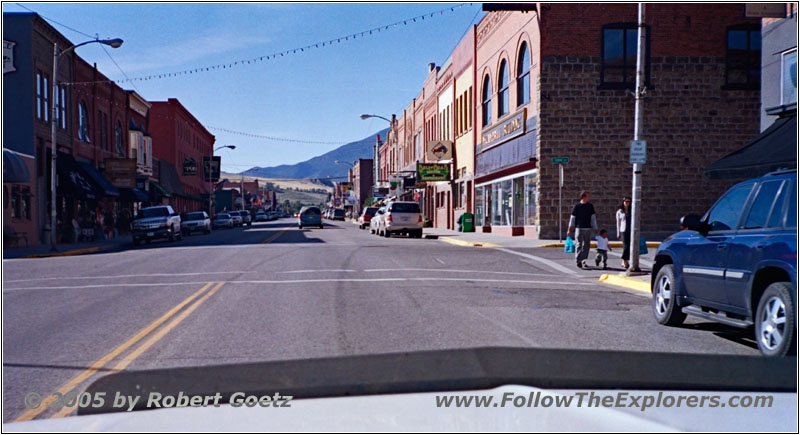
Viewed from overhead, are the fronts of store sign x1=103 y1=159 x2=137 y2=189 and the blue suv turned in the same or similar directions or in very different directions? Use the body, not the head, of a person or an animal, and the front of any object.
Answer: very different directions

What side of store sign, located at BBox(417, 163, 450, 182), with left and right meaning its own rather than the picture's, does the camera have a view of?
front

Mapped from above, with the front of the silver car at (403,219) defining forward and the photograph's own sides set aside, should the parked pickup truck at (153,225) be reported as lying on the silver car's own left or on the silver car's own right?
on the silver car's own left

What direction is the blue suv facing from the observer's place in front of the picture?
facing away from the viewer and to the left of the viewer

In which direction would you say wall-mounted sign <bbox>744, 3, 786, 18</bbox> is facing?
toward the camera

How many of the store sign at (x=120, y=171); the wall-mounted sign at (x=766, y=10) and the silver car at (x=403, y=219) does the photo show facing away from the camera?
1

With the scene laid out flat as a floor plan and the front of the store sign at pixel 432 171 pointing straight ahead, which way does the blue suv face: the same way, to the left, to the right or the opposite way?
the opposite way

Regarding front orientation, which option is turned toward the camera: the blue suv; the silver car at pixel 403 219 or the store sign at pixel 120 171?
the store sign

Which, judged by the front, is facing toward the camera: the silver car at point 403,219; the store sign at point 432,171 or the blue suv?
the store sign

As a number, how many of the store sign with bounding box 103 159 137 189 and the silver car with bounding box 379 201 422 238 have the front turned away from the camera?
1

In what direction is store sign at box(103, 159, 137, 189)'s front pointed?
toward the camera

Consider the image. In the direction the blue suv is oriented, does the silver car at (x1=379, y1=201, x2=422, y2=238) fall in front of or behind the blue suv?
in front

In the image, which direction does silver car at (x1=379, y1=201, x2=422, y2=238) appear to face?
away from the camera
